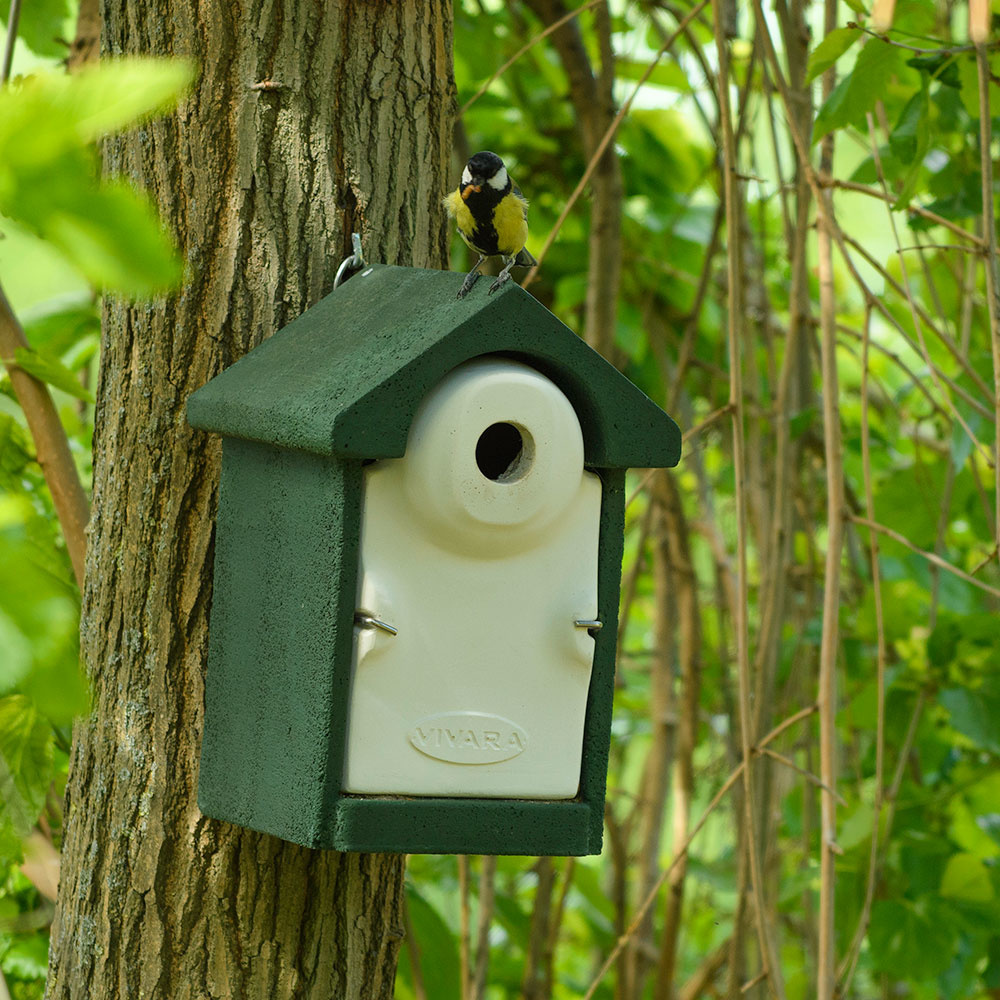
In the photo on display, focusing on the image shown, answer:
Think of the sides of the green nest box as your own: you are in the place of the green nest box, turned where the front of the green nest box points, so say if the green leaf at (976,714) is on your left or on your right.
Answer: on your left

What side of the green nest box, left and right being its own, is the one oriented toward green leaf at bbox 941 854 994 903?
left

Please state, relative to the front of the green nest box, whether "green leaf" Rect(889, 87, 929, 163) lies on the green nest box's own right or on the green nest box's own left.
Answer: on the green nest box's own left

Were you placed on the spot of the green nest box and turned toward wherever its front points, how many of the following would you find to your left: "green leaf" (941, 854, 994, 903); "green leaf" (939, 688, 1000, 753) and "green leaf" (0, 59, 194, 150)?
2

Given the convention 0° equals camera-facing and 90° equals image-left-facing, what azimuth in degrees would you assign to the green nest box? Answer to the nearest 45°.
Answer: approximately 315°

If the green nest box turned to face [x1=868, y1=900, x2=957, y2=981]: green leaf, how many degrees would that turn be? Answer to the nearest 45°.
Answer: approximately 90° to its left
